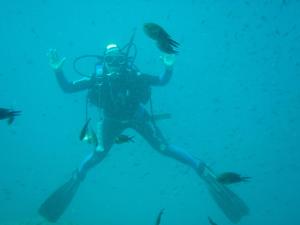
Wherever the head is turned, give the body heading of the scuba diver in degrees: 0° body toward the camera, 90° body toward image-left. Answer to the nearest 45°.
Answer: approximately 0°

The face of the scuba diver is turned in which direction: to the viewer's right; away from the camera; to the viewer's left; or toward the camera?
toward the camera

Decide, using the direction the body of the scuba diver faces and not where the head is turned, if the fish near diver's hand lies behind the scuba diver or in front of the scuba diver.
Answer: in front
